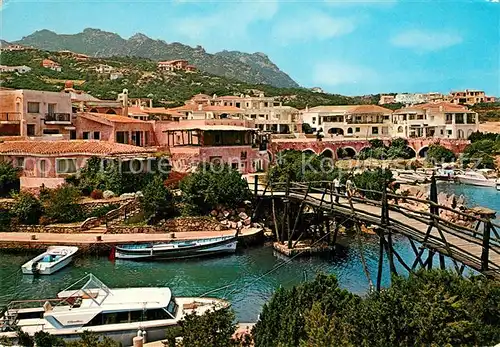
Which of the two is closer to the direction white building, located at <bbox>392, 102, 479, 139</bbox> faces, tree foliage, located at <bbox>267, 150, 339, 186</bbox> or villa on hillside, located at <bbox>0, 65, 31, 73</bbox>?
the tree foliage

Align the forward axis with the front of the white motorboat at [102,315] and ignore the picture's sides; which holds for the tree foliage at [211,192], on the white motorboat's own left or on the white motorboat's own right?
on the white motorboat's own left

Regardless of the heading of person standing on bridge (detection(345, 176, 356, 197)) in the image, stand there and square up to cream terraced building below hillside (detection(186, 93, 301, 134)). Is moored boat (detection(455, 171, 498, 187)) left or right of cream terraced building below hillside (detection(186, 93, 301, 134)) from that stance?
right

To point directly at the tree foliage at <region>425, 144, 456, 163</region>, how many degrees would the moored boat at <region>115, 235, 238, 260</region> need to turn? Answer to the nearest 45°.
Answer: approximately 45° to its left

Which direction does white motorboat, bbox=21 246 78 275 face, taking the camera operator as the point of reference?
facing away from the viewer and to the right of the viewer

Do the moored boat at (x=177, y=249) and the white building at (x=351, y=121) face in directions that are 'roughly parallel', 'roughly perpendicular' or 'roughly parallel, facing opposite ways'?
roughly perpendicular

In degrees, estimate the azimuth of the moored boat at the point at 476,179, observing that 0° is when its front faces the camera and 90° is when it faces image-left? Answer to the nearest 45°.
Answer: approximately 270°

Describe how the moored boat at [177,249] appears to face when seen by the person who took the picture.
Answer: facing to the right of the viewer

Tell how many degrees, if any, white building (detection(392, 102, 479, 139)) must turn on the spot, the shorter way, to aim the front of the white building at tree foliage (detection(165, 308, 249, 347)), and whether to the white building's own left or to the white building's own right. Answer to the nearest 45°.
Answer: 0° — it already faces it

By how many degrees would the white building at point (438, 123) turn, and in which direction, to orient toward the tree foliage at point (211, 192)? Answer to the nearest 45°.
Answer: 0° — it already faces it

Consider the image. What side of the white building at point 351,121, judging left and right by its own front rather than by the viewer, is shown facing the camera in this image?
front

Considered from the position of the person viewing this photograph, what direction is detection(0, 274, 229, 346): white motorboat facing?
facing to the right of the viewer

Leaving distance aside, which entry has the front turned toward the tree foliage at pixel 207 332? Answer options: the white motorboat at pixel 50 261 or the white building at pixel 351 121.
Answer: the white building

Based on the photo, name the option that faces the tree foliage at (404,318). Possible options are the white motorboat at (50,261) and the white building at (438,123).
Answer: the white building
